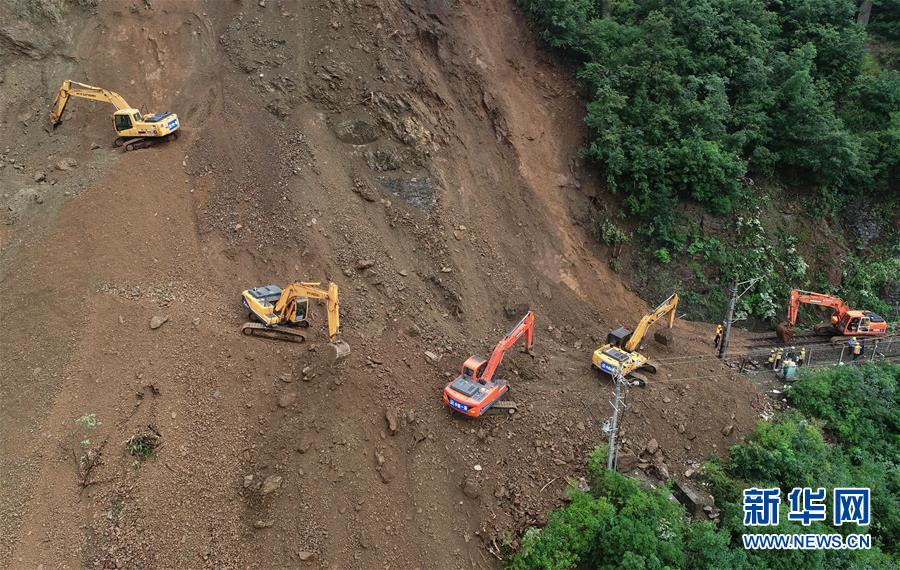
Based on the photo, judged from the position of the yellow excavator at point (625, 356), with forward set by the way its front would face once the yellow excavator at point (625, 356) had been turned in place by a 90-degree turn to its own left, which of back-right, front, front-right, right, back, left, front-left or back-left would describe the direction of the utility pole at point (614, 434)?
back-left

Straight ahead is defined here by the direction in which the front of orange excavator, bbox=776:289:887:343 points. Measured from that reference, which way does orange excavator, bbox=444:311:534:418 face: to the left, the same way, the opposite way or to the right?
to the right

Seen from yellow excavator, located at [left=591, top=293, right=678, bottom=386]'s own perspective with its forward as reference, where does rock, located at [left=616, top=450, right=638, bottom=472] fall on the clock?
The rock is roughly at 4 o'clock from the yellow excavator.

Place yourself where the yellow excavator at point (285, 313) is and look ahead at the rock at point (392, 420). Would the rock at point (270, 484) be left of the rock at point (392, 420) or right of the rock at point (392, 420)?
right

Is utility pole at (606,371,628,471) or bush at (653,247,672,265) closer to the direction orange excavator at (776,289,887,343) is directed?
the bush

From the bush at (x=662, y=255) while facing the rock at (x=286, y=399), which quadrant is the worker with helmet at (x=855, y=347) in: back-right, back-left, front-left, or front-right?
back-left

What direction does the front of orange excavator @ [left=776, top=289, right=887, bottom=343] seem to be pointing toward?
to the viewer's left

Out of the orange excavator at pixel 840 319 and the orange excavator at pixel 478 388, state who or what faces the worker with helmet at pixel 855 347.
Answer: the orange excavator at pixel 478 388

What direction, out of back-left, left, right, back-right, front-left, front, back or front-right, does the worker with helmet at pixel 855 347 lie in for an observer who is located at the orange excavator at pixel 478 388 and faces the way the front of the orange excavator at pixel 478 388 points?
front

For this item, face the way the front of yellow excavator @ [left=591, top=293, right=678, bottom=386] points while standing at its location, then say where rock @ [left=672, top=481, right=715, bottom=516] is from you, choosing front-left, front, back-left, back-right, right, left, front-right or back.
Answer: right

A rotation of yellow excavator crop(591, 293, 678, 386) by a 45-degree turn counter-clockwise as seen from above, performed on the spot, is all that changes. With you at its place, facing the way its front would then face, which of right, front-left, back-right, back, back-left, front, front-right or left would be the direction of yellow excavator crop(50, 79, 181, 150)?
left

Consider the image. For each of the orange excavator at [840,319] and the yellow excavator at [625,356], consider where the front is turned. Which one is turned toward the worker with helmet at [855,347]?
the yellow excavator

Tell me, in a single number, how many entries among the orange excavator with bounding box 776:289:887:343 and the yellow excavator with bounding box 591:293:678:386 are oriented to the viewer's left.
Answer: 1

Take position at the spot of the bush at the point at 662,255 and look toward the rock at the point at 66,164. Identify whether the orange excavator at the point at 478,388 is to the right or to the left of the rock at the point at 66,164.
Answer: left
